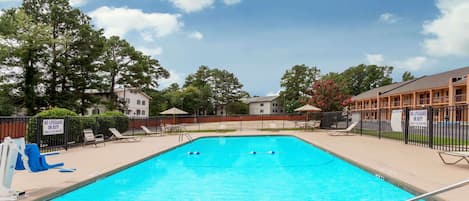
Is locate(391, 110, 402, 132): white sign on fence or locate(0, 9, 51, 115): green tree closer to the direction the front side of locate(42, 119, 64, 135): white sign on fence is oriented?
the white sign on fence

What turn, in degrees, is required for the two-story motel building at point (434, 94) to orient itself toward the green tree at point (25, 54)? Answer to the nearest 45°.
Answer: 0° — it already faces it

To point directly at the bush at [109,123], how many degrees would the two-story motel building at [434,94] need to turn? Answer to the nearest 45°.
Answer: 0° — it already faces it

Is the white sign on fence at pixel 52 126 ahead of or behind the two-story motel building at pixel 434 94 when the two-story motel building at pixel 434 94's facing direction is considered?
ahead

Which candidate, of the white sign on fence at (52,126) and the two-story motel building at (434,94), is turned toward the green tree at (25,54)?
the two-story motel building

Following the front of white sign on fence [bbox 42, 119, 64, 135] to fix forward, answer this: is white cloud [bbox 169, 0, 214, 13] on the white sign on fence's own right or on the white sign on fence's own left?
on the white sign on fence's own left

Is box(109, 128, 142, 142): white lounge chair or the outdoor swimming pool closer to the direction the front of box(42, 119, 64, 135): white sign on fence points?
the outdoor swimming pool

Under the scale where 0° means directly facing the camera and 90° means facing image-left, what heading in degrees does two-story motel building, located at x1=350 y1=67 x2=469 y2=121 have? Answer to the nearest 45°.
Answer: approximately 45°
